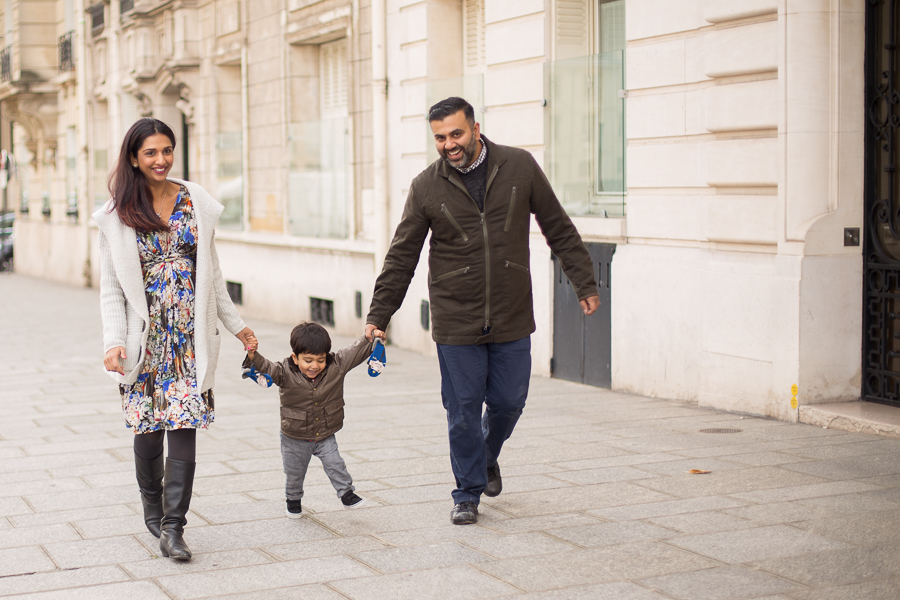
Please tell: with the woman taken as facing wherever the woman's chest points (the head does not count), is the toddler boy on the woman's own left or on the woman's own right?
on the woman's own left

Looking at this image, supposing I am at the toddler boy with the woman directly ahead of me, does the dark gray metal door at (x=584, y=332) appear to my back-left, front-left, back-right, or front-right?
back-right

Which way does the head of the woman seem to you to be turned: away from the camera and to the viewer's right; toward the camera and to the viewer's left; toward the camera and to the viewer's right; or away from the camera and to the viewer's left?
toward the camera and to the viewer's right

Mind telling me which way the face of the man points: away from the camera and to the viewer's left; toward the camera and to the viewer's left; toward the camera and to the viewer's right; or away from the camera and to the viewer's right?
toward the camera and to the viewer's left

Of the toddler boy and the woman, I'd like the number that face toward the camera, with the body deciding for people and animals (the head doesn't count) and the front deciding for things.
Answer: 2

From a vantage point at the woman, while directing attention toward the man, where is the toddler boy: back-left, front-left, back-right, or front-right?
front-left

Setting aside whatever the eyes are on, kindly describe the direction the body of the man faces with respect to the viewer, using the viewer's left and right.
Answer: facing the viewer

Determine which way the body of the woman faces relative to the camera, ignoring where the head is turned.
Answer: toward the camera

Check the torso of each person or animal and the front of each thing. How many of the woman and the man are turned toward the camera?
2

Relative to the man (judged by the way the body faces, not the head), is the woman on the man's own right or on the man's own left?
on the man's own right

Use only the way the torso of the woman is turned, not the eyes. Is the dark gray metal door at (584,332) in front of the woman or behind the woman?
behind

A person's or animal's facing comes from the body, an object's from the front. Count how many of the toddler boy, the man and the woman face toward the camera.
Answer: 3

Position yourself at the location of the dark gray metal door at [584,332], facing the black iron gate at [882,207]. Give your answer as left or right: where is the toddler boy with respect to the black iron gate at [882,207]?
right

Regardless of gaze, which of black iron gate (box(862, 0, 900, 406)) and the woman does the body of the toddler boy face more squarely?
the woman

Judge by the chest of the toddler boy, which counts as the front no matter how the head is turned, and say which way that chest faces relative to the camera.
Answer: toward the camera

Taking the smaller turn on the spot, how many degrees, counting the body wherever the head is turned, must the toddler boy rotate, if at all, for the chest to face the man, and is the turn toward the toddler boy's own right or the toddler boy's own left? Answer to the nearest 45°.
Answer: approximately 90° to the toddler boy's own left
